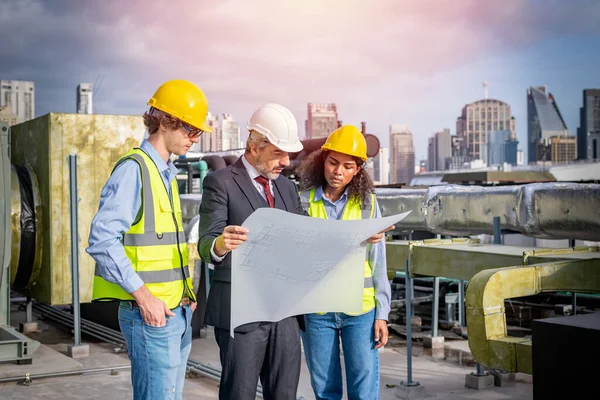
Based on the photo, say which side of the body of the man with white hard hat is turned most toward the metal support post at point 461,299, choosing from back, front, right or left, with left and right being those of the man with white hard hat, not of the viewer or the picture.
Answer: left

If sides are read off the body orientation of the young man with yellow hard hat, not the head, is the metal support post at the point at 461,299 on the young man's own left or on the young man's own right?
on the young man's own left

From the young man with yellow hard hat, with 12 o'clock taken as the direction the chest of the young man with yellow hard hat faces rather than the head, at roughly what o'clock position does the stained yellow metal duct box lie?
The stained yellow metal duct box is roughly at 7 o'clock from the young man with yellow hard hat.

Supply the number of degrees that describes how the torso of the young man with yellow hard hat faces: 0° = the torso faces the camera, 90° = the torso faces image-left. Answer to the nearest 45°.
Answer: approximately 315°

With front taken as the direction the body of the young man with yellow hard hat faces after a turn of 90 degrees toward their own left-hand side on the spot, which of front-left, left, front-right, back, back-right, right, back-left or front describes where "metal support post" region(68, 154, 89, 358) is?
front-left

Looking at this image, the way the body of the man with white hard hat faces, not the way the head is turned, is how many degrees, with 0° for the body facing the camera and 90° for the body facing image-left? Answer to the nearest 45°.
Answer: approximately 315°
